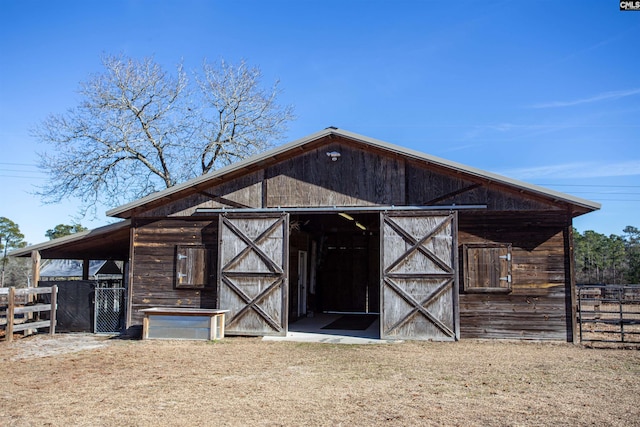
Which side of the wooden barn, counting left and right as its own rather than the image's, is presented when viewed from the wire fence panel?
right

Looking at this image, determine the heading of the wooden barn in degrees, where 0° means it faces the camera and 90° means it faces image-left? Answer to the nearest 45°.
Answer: approximately 0°

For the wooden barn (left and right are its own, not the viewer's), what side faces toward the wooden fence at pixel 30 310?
right

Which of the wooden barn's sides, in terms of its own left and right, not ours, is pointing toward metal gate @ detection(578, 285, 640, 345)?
left
